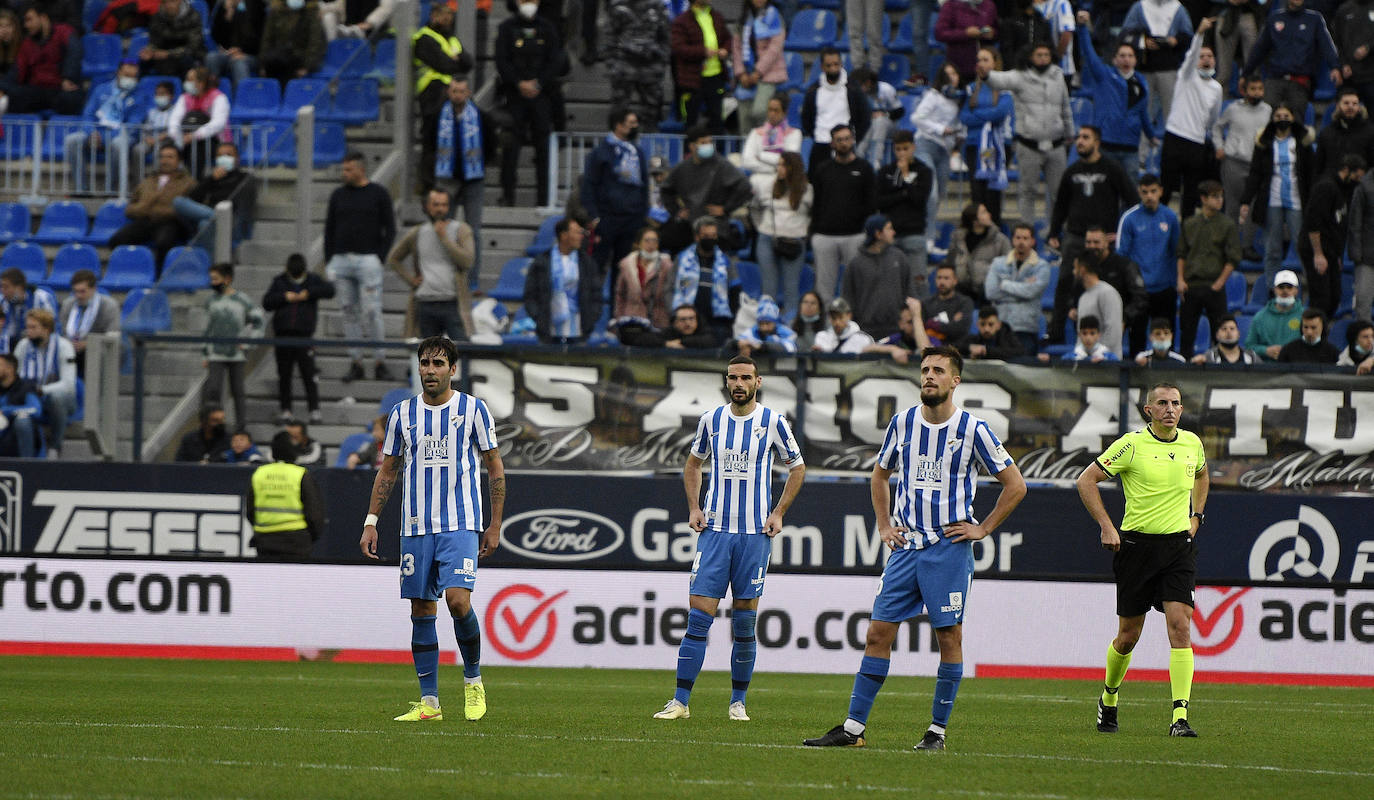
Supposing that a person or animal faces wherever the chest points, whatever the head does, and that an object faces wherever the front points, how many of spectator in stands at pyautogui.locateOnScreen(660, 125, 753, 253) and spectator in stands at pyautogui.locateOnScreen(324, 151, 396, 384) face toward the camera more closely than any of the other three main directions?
2

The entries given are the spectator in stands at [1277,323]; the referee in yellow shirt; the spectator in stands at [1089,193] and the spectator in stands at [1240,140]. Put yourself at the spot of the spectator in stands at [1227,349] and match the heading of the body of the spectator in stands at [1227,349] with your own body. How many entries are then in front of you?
1

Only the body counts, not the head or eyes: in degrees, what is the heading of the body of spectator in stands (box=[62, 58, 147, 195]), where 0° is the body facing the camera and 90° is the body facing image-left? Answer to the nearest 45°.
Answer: approximately 0°

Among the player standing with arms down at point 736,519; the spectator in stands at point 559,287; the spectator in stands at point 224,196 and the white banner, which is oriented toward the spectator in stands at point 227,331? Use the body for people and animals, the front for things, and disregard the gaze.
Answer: the spectator in stands at point 224,196

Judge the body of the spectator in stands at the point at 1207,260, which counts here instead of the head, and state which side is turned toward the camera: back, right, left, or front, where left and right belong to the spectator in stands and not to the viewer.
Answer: front

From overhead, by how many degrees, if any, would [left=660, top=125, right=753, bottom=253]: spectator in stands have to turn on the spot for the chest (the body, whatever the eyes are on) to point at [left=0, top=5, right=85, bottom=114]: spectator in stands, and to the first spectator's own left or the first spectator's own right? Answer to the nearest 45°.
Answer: approximately 135° to the first spectator's own right

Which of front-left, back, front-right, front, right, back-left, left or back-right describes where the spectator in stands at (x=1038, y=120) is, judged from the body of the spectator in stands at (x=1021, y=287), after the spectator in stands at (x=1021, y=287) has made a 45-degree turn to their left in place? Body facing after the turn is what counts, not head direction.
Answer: back-left

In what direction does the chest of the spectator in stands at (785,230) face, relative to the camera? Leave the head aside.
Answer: toward the camera

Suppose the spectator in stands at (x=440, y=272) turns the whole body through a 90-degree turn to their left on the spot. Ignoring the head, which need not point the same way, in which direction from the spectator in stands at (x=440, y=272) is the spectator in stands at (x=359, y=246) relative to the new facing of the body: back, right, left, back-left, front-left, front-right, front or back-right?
back-left

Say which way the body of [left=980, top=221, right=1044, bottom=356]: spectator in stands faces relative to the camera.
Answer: toward the camera

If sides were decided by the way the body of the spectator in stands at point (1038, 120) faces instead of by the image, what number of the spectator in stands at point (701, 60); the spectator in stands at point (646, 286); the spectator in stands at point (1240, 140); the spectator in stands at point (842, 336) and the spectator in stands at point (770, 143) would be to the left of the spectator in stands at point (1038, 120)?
1

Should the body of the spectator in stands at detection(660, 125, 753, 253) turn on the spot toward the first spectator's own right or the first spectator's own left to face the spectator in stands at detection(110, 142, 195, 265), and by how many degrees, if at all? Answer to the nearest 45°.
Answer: approximately 90° to the first spectator's own right

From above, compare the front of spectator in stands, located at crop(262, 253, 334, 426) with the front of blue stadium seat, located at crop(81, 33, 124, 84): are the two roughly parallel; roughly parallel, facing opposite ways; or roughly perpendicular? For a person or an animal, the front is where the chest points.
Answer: roughly parallel

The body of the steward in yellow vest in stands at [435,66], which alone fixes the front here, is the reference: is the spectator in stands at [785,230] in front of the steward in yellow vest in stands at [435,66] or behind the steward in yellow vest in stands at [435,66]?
in front

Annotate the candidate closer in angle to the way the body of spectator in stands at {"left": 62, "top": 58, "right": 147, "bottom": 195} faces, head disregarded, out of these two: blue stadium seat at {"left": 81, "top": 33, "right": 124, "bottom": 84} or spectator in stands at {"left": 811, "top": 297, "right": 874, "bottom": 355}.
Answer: the spectator in stands

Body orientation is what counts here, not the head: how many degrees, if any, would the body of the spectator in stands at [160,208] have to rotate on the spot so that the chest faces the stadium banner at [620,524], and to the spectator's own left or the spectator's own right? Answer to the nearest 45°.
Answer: approximately 90° to the spectator's own left
